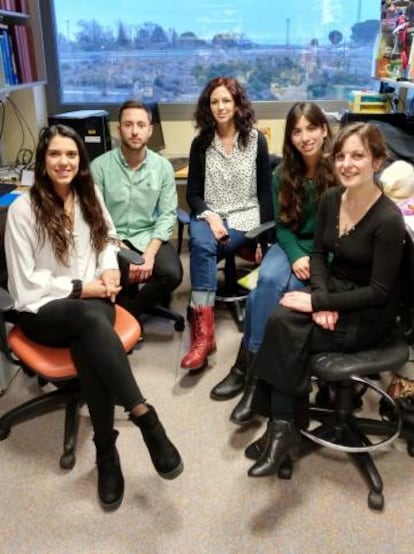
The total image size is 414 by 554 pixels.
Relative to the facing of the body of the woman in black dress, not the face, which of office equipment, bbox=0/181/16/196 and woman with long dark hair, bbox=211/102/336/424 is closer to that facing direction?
the office equipment

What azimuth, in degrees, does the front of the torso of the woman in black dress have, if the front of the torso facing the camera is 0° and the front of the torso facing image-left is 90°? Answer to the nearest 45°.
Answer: approximately 45°
